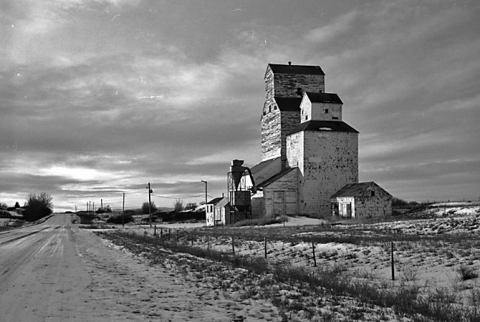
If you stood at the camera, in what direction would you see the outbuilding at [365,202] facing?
facing the viewer and to the left of the viewer

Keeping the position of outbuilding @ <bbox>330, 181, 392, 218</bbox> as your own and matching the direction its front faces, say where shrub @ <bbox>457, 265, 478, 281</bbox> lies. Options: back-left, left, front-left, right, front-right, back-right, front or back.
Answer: front-left
